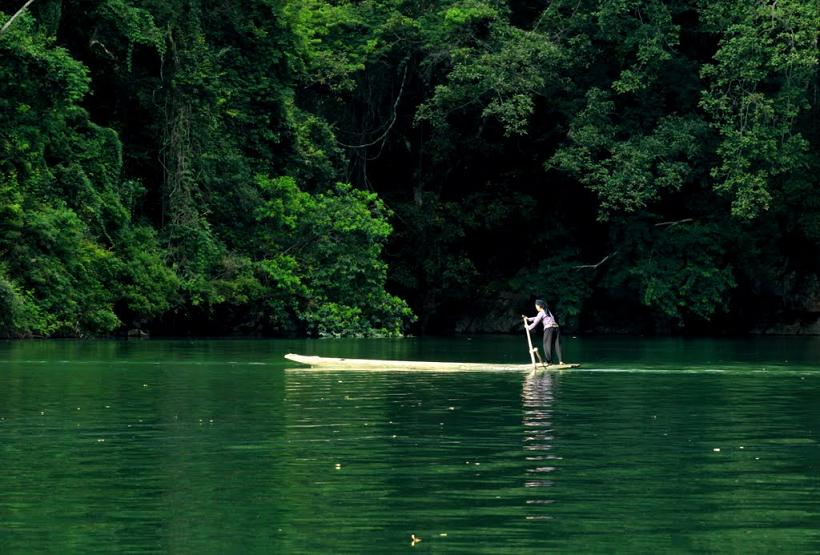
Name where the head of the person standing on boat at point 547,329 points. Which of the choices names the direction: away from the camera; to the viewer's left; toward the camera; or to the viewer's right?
to the viewer's left

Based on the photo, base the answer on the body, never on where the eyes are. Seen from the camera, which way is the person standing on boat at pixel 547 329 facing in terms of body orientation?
to the viewer's left

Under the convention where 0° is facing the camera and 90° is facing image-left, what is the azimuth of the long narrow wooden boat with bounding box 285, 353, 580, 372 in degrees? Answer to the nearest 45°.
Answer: approximately 90°

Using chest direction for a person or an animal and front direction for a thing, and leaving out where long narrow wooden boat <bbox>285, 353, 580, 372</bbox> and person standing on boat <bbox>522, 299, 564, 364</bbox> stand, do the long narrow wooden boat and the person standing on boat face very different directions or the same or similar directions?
same or similar directions
